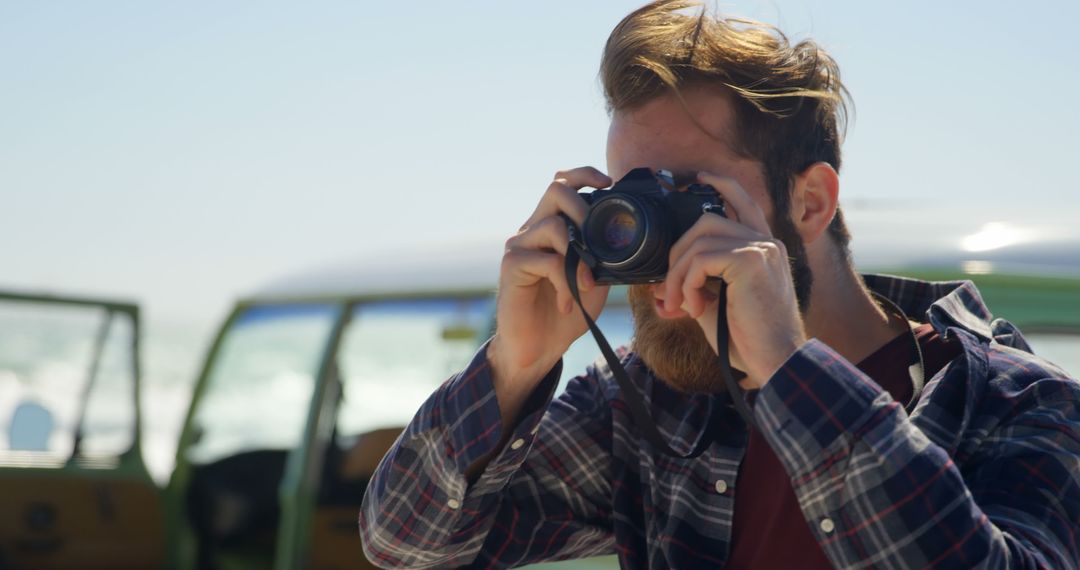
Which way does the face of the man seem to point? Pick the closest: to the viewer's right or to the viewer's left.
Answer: to the viewer's left

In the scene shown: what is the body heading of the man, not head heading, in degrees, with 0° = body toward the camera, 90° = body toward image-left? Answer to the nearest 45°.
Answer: approximately 45°
